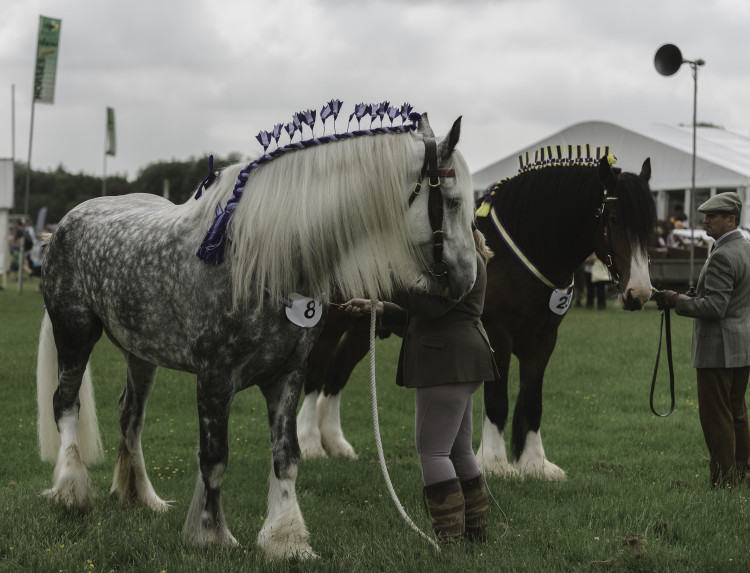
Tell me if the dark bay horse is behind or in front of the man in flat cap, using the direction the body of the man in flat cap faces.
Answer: in front

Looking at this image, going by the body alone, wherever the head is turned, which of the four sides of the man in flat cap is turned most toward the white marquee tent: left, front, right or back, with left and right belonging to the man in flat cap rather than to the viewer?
right

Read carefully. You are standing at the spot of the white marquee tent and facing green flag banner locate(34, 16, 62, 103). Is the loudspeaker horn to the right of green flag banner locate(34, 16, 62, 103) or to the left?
left

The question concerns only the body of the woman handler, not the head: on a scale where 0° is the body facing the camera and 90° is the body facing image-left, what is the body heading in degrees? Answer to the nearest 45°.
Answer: approximately 90°

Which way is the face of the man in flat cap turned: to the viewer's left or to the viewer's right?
to the viewer's left

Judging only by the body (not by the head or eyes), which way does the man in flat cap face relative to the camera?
to the viewer's left

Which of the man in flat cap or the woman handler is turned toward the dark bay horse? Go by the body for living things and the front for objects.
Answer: the man in flat cap

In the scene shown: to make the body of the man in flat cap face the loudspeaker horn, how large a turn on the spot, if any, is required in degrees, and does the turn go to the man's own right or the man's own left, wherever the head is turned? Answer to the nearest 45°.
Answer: approximately 90° to the man's own right

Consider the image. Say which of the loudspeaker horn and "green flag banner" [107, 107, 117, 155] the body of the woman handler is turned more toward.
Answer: the green flag banner
